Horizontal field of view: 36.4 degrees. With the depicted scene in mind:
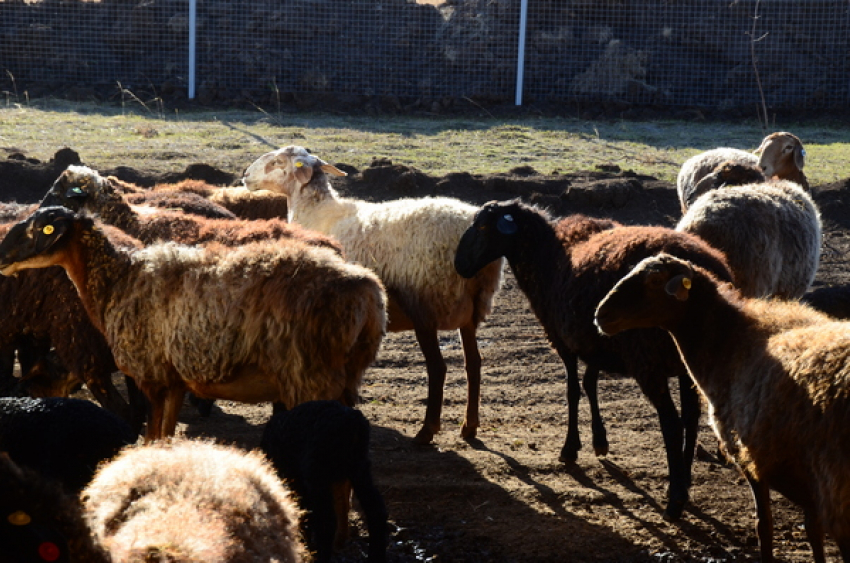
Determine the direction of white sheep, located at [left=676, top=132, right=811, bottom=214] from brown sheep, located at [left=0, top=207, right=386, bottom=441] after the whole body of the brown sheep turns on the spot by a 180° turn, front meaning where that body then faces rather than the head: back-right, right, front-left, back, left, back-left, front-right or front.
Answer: front-left

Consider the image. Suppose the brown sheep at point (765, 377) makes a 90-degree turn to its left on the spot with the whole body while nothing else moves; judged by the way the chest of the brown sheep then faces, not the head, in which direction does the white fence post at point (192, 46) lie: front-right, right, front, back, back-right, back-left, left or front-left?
back-right

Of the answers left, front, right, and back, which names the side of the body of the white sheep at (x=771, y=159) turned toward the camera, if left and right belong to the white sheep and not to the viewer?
right

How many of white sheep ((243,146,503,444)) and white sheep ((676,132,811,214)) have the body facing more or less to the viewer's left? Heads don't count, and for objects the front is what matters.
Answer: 1

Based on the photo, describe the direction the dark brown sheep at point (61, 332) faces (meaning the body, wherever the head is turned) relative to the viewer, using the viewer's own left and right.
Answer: facing to the left of the viewer

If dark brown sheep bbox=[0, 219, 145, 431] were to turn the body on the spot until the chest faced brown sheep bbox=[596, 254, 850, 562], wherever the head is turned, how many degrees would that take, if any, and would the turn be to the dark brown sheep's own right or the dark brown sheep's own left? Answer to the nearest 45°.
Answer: approximately 135° to the dark brown sheep's own left

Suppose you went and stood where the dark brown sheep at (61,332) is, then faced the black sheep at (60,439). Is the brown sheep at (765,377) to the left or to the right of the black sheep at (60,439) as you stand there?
left

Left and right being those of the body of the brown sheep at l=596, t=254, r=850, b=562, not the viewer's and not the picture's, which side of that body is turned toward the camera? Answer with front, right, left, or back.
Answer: left

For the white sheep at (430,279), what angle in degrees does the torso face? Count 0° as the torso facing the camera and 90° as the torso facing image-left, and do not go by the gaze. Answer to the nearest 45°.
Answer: approximately 90°

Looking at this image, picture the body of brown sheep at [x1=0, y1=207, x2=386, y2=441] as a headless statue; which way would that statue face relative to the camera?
to the viewer's left

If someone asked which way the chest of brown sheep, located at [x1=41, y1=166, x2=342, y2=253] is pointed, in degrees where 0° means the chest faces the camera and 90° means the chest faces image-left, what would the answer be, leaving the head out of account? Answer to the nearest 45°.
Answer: approximately 90°
